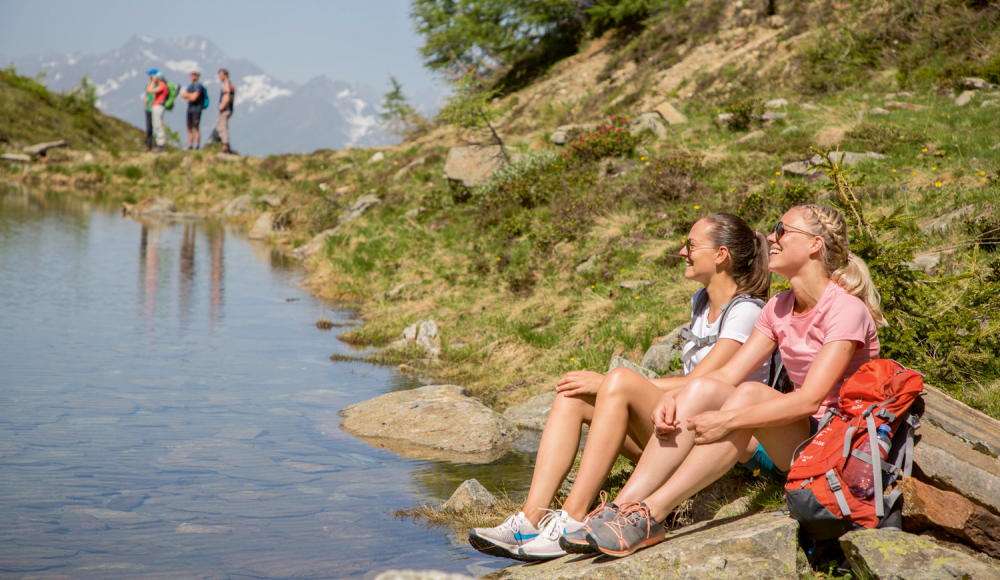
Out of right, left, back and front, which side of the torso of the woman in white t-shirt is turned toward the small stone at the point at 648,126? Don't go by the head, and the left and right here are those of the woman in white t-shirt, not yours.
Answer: right

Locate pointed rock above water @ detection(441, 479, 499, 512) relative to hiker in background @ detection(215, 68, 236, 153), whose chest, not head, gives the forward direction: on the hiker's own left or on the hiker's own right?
on the hiker's own left

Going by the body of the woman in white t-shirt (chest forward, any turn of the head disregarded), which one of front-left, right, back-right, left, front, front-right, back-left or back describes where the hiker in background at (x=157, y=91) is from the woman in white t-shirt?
front-right

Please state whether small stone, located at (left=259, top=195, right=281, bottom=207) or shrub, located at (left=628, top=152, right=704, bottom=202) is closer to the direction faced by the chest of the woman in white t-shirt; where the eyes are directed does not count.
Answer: the small stone

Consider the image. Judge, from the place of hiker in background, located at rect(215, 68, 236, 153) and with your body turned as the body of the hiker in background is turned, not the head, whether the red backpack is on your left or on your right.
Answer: on your left

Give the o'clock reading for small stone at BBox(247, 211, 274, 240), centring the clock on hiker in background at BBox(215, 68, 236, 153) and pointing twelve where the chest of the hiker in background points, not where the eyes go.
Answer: The small stone is roughly at 9 o'clock from the hiker in background.

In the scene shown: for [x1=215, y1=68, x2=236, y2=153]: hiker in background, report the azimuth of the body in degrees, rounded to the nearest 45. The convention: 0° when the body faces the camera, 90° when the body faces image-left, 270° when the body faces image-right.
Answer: approximately 90°

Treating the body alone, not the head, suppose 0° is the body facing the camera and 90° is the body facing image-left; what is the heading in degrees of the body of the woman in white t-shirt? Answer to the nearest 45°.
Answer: approximately 90°

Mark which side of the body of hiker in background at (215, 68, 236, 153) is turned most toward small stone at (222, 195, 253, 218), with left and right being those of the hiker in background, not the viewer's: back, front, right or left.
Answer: left

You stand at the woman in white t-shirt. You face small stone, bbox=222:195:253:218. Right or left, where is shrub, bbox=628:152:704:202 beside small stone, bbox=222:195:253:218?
right

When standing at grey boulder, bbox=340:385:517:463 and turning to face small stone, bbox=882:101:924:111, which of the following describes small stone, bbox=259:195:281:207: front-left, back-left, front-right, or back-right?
front-left

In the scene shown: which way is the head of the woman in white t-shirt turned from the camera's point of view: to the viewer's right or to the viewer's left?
to the viewer's left

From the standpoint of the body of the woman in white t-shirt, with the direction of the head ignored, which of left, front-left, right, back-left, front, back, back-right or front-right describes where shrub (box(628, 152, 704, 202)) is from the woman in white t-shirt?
right

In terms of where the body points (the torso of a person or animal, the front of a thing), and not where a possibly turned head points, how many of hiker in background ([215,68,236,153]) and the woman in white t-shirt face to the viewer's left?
2

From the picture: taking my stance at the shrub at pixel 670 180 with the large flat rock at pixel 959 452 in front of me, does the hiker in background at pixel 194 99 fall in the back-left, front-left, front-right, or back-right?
back-right
